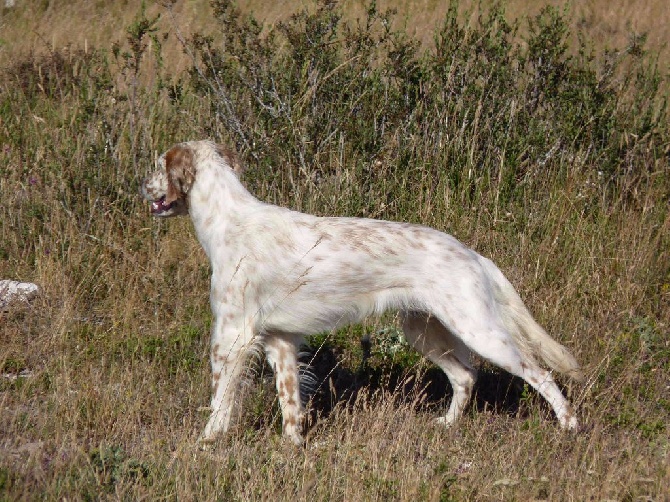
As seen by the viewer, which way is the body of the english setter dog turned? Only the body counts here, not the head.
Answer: to the viewer's left
